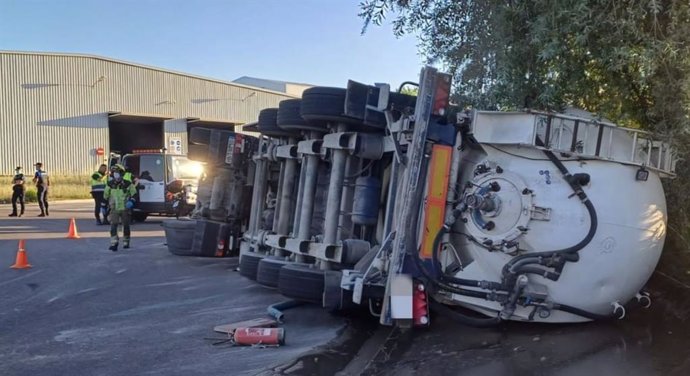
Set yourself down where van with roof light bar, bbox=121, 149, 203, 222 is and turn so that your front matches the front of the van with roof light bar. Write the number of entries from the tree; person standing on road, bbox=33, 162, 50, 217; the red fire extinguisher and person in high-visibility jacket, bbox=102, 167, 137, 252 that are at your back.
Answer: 1

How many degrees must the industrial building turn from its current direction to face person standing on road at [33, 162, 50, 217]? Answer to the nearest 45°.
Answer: approximately 45° to its right

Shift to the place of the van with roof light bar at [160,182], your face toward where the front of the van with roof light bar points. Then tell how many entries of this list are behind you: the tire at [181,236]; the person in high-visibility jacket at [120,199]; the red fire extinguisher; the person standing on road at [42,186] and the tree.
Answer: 1

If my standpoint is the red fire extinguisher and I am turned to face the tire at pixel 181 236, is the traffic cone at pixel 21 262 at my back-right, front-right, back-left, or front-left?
front-left

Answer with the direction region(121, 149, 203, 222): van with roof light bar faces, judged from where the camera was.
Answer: facing the viewer and to the right of the viewer

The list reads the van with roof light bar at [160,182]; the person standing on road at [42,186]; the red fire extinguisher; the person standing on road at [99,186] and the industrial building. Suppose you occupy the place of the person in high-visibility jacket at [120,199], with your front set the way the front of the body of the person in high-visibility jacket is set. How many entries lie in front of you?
1

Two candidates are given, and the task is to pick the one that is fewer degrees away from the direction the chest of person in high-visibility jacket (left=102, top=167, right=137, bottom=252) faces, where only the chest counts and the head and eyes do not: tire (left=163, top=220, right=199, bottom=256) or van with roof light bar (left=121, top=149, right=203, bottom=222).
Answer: the tire

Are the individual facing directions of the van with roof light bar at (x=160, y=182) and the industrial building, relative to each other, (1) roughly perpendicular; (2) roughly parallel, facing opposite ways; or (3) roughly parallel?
roughly parallel

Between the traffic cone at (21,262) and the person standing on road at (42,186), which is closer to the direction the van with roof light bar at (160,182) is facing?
the traffic cone

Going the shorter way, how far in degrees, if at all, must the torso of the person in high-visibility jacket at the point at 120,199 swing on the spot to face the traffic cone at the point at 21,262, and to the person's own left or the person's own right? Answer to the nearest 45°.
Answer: approximately 45° to the person's own right

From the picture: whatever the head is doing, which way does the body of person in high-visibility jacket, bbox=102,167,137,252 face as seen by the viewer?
toward the camera

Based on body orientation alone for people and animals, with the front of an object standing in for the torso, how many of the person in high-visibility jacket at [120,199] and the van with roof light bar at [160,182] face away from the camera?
0

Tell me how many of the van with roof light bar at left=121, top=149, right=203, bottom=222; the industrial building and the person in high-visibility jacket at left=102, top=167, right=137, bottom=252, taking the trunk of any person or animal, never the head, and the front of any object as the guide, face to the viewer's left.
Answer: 0
